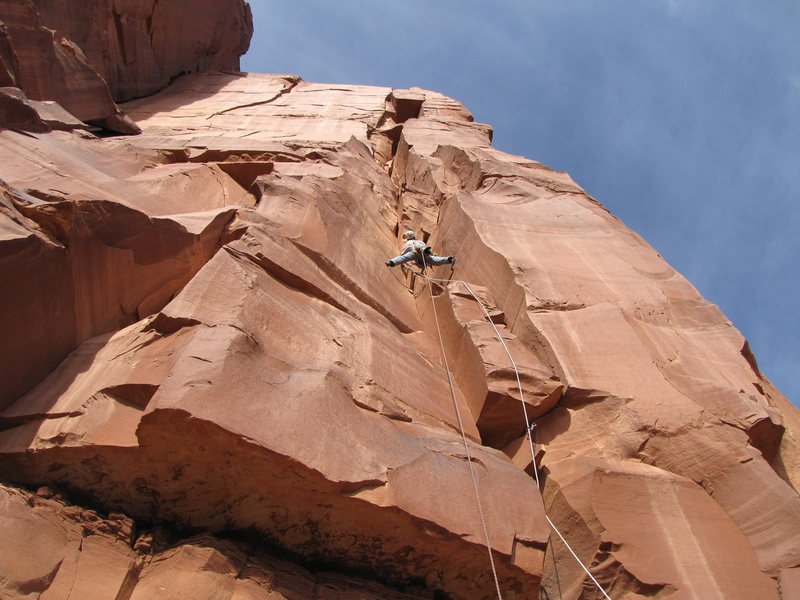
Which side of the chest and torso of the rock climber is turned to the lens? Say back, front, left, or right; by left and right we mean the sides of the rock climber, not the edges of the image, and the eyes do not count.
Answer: back
